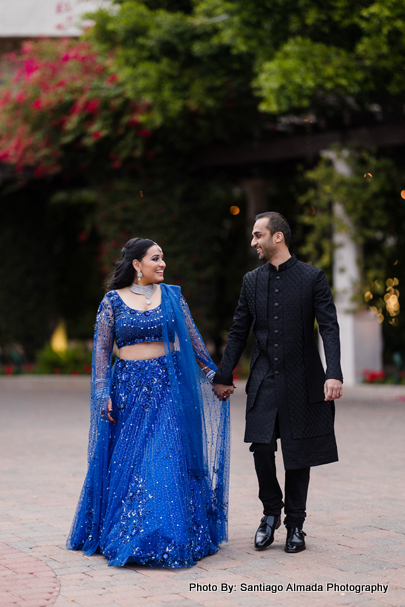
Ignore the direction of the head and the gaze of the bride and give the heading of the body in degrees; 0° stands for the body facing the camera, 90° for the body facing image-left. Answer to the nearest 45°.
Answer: approximately 0°

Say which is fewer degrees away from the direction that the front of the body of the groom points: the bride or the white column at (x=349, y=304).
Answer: the bride

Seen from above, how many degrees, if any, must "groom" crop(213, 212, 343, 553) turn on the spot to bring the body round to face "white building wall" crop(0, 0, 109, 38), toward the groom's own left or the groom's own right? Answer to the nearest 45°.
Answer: approximately 180°

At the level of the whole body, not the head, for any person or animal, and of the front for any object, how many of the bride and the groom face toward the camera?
2

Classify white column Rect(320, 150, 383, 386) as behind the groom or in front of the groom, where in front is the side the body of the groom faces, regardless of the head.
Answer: behind

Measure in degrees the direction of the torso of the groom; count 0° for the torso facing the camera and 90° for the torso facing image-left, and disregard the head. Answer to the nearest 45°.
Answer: approximately 0°

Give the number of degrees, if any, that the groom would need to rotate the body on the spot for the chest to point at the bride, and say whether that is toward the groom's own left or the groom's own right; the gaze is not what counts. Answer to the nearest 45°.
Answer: approximately 90° to the groom's own right

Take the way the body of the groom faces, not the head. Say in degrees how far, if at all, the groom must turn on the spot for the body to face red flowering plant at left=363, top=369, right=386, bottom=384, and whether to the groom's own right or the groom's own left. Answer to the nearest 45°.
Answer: approximately 180°

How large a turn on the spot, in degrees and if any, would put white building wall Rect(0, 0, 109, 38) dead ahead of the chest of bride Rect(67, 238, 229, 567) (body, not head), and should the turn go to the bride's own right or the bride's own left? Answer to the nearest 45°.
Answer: approximately 180°
